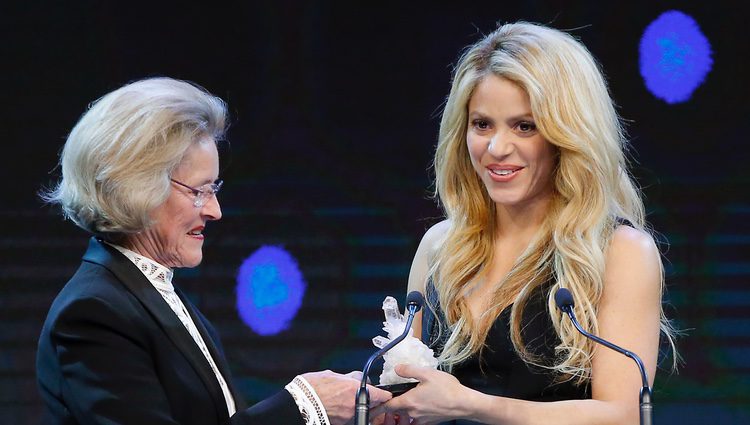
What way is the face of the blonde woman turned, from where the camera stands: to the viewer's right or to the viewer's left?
to the viewer's left

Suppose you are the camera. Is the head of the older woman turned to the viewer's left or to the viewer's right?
to the viewer's right

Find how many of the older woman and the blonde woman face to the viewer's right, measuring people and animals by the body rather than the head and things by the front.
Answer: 1

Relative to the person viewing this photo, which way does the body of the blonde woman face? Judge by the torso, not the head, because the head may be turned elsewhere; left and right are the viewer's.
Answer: facing the viewer and to the left of the viewer

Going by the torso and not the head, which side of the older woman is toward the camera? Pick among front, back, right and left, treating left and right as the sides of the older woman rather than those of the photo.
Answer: right

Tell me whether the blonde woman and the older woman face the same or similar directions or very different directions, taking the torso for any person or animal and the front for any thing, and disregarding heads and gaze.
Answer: very different directions

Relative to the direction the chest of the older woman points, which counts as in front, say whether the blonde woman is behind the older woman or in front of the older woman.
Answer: in front

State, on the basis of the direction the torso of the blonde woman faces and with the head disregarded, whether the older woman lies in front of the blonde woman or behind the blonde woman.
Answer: in front
